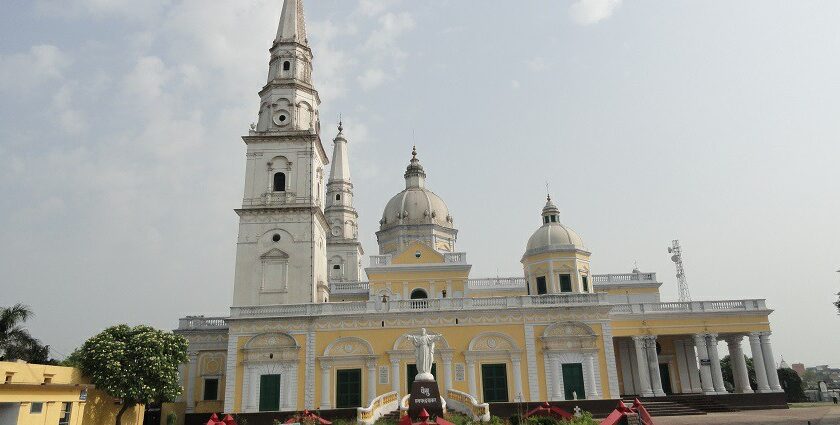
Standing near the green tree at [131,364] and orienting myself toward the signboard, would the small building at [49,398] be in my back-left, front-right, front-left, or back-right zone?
back-right

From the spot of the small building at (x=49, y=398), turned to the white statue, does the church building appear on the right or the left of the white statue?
left

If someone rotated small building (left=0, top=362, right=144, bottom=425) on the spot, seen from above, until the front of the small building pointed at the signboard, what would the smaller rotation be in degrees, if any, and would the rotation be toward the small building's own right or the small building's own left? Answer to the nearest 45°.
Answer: approximately 90° to the small building's own left

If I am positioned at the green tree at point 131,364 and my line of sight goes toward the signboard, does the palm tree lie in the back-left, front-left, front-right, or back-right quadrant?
back-left

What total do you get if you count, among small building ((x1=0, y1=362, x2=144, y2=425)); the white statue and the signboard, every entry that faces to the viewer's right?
0

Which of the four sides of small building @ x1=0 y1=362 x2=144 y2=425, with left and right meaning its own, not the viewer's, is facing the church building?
left

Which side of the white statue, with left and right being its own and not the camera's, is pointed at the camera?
front

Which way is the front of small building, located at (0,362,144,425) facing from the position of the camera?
facing the viewer
